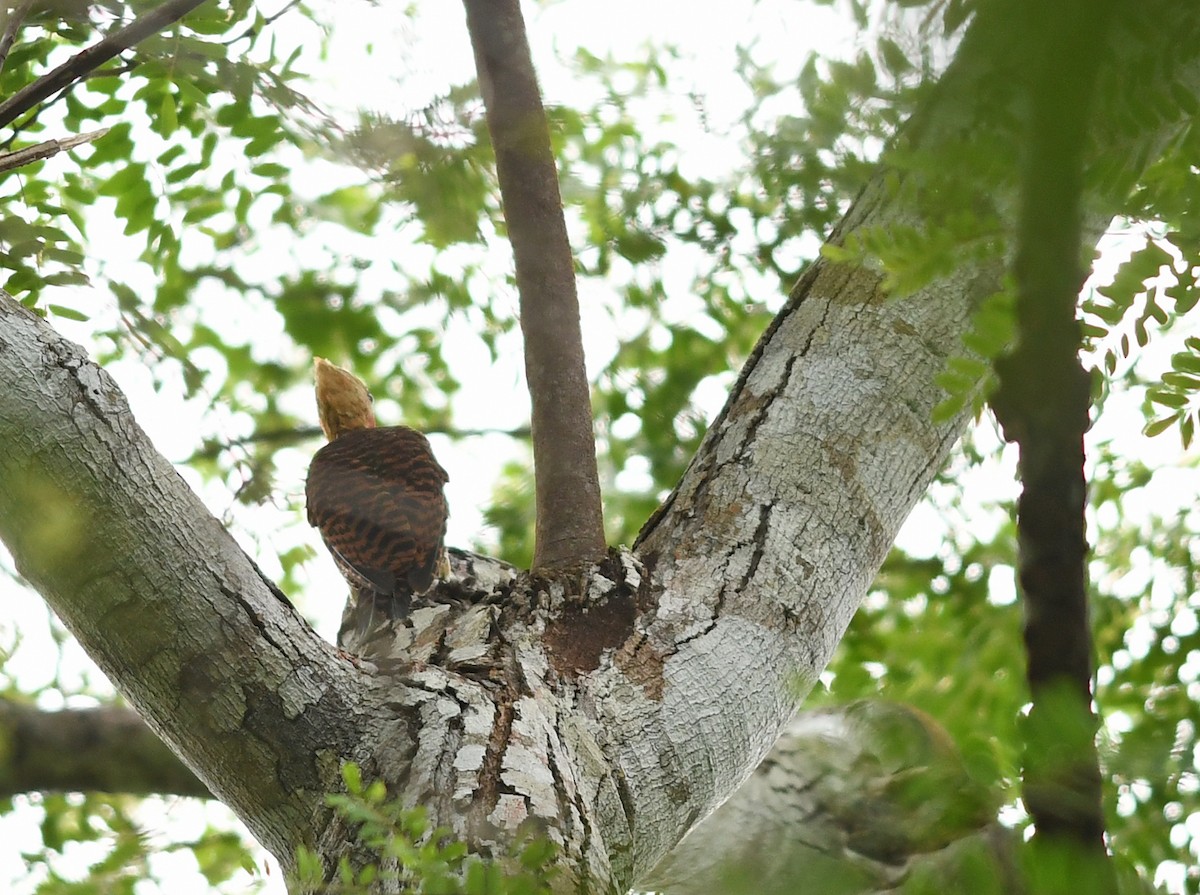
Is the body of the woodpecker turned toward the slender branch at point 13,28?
no

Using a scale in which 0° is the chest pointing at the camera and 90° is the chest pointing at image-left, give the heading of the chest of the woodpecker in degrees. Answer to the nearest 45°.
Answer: approximately 180°

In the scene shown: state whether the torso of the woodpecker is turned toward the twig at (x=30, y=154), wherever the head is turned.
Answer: no

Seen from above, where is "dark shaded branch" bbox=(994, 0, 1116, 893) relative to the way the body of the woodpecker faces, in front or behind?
behind
